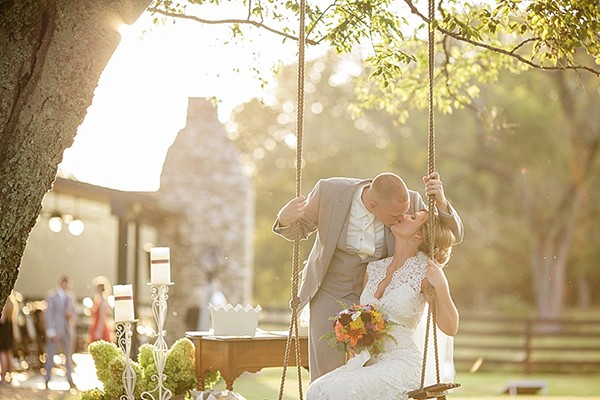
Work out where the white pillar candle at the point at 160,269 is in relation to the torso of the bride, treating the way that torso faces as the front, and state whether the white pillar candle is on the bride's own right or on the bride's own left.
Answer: on the bride's own right

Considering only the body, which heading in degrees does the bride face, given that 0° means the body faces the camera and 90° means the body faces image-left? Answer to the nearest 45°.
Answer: approximately 45°

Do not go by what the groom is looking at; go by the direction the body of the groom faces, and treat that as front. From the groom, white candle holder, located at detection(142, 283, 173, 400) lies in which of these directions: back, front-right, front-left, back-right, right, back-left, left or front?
back

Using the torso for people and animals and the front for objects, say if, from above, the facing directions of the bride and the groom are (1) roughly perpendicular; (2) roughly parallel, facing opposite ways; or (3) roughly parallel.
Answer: roughly perpendicular

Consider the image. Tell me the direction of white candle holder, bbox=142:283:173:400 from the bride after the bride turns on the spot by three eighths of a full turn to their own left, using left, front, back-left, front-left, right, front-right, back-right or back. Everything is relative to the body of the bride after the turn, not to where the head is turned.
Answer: back-left

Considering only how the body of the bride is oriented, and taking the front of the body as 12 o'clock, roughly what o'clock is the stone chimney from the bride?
The stone chimney is roughly at 4 o'clock from the bride.

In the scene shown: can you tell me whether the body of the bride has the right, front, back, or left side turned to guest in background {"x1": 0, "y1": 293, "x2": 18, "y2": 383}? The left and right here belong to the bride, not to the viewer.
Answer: right

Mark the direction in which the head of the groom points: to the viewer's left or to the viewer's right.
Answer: to the viewer's right

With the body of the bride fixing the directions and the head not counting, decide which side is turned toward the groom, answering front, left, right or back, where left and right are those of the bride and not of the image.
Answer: right

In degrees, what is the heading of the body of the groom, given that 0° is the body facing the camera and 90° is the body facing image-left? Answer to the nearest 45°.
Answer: approximately 315°

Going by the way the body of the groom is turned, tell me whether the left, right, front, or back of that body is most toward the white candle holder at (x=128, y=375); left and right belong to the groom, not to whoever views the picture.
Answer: back

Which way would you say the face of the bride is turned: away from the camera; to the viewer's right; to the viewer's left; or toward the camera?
to the viewer's left
